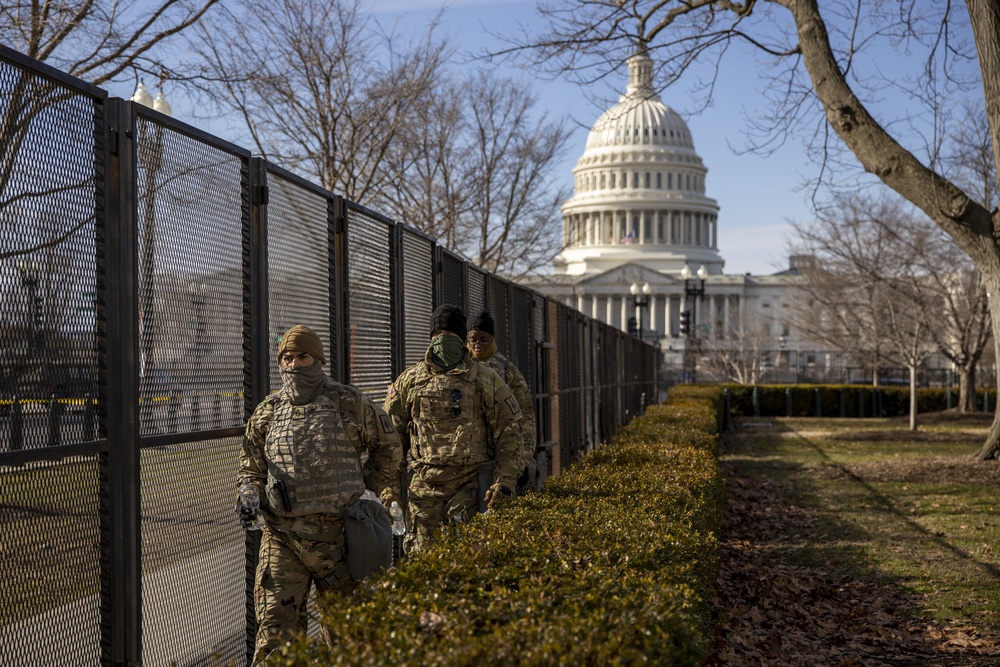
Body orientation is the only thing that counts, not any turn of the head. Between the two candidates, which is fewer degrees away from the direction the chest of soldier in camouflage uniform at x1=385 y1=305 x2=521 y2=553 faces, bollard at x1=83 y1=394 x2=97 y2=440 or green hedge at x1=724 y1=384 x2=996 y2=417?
the bollard

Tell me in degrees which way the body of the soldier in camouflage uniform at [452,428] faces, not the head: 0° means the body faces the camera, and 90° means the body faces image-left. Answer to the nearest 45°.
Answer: approximately 0°

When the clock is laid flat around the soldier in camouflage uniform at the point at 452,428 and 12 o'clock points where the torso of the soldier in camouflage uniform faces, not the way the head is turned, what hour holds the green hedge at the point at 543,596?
The green hedge is roughly at 12 o'clock from the soldier in camouflage uniform.

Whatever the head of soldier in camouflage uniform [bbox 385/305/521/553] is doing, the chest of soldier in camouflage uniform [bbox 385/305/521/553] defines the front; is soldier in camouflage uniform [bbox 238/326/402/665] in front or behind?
in front

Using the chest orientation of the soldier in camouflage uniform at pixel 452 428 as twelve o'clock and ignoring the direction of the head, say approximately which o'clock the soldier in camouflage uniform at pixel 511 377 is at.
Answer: the soldier in camouflage uniform at pixel 511 377 is roughly at 7 o'clock from the soldier in camouflage uniform at pixel 452 428.
